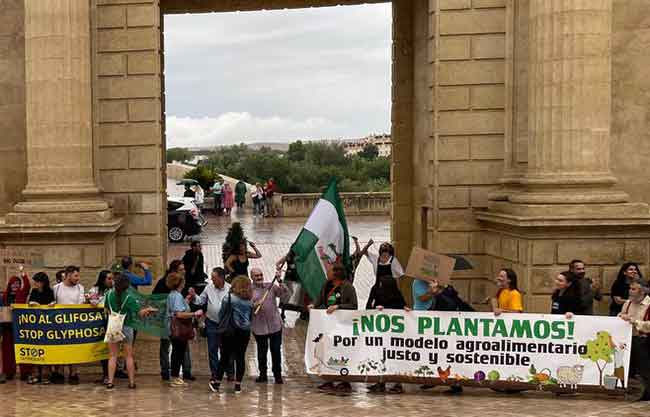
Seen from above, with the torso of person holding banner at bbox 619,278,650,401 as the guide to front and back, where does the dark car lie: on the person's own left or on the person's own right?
on the person's own right

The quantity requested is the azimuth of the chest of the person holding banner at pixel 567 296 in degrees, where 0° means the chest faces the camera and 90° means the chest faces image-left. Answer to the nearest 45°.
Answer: approximately 45°

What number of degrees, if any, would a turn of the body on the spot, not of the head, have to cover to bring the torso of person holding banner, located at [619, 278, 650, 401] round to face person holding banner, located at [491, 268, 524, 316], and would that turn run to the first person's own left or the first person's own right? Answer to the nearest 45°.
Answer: approximately 45° to the first person's own right

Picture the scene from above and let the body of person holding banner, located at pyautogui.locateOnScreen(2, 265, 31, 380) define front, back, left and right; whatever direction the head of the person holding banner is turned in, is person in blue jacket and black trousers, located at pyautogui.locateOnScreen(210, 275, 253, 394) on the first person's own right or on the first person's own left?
on the first person's own left

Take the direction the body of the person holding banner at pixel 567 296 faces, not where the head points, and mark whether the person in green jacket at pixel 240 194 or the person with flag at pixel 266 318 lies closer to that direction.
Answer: the person with flag

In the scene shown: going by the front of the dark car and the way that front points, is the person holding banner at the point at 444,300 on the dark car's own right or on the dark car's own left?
on the dark car's own left

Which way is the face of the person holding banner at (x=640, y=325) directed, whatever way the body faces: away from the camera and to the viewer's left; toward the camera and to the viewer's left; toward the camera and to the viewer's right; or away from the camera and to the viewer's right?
toward the camera and to the viewer's left

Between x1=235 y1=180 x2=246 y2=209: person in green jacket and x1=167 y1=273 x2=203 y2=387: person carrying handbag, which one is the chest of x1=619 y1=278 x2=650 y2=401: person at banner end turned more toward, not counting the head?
the person carrying handbag
